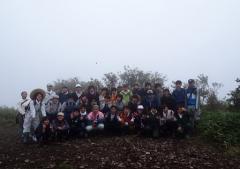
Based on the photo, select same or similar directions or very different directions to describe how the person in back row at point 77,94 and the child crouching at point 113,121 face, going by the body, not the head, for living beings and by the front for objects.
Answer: same or similar directions

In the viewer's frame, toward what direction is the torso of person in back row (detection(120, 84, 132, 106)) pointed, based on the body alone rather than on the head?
toward the camera

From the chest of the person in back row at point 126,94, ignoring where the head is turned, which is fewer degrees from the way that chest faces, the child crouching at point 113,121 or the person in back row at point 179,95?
the child crouching

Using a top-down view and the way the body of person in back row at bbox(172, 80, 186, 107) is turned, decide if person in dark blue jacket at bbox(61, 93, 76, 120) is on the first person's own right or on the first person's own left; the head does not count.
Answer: on the first person's own right

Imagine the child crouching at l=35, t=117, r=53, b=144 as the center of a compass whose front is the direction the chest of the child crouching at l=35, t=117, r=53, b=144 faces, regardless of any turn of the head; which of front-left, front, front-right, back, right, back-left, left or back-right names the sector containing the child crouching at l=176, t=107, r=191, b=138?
left

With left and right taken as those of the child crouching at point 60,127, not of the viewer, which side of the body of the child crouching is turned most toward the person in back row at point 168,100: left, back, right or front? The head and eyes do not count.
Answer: left

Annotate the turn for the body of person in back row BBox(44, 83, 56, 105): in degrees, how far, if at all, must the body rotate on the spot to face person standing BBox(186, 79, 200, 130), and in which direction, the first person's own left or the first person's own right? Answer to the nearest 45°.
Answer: approximately 90° to the first person's own left

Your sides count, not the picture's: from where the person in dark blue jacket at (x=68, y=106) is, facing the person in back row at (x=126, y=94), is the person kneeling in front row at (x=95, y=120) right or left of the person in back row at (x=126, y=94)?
right

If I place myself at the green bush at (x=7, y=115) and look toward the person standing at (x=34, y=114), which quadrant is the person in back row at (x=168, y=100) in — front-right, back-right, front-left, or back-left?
front-left

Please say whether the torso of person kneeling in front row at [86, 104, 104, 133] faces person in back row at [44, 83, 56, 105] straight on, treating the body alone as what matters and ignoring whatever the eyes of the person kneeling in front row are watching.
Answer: no

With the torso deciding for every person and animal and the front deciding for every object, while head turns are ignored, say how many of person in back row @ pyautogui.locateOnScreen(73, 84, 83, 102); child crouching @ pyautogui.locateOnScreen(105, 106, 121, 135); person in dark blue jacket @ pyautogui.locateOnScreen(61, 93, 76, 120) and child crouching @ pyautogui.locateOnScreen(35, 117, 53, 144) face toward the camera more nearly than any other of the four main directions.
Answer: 4

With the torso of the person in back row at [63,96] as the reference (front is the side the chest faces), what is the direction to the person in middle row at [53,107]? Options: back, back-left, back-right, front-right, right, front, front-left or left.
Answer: front-right

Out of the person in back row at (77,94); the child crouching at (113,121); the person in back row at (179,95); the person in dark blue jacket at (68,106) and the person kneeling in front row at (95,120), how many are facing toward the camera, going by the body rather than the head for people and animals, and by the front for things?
5

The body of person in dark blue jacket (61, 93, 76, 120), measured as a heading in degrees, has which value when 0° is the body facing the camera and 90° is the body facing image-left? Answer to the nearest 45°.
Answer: approximately 0°

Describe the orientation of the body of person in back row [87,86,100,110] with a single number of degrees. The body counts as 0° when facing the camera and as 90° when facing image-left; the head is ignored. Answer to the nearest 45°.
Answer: approximately 0°

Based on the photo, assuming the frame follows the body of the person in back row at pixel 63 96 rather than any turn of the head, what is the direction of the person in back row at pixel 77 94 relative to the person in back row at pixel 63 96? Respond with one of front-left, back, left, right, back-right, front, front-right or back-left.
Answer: left

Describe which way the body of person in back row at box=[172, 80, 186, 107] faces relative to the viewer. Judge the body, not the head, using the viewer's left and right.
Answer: facing the viewer

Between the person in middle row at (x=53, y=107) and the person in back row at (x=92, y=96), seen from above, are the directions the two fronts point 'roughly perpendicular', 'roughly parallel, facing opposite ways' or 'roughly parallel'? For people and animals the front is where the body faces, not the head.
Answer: roughly parallel

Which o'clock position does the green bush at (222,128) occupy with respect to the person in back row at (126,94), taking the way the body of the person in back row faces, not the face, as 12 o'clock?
The green bush is roughly at 10 o'clock from the person in back row.

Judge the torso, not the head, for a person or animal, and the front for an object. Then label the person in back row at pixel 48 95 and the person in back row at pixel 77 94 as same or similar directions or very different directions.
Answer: same or similar directions
